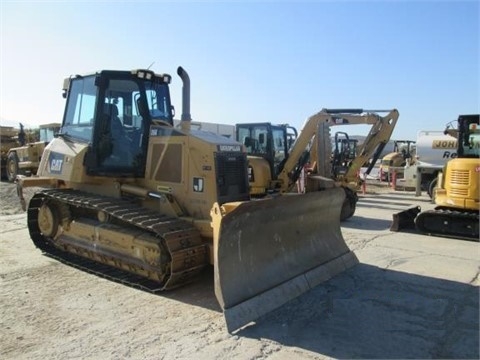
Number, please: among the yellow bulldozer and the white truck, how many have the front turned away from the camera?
0

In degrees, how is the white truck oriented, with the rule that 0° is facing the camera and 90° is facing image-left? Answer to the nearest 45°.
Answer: approximately 270°

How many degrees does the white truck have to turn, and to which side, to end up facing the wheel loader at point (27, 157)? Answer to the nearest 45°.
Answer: approximately 180°

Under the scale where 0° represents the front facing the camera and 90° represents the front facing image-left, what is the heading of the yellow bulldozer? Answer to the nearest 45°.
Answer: approximately 315°

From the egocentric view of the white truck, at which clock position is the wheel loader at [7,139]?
The wheel loader is roughly at 6 o'clock from the white truck.

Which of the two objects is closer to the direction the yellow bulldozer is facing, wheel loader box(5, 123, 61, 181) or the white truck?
the white truck

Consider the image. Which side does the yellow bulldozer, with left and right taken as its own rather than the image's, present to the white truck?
left

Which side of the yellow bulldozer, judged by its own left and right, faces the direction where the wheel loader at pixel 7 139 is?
back
